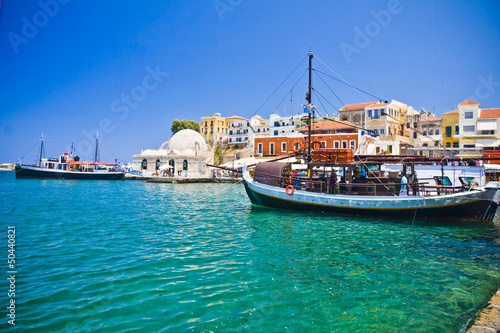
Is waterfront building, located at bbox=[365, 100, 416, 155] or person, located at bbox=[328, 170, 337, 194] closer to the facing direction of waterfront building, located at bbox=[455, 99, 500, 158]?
the person

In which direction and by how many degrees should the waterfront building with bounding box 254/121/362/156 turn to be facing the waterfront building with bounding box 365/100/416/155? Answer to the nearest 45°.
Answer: approximately 135° to its left

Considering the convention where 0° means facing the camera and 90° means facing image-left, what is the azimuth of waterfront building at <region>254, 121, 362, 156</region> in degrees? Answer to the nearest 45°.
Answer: approximately 0°

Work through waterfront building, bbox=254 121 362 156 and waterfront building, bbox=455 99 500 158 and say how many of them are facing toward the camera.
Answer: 2

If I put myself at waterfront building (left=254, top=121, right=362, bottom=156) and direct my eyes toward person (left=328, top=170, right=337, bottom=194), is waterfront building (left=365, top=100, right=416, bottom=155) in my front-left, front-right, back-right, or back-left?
back-left

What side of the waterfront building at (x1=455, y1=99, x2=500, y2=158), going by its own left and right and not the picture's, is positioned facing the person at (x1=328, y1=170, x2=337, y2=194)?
front

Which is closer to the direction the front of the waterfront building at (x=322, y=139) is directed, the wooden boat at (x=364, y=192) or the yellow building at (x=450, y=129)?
the wooden boat

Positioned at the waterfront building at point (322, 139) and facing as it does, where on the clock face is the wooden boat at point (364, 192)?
The wooden boat is roughly at 12 o'clock from the waterfront building.

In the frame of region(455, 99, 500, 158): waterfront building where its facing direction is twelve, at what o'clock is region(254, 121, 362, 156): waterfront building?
region(254, 121, 362, 156): waterfront building is roughly at 2 o'clock from region(455, 99, 500, 158): waterfront building.

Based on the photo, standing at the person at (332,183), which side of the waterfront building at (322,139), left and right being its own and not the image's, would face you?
front

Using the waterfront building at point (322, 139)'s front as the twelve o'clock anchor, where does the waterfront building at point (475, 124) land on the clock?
the waterfront building at point (475, 124) is roughly at 9 o'clock from the waterfront building at point (322, 139).
